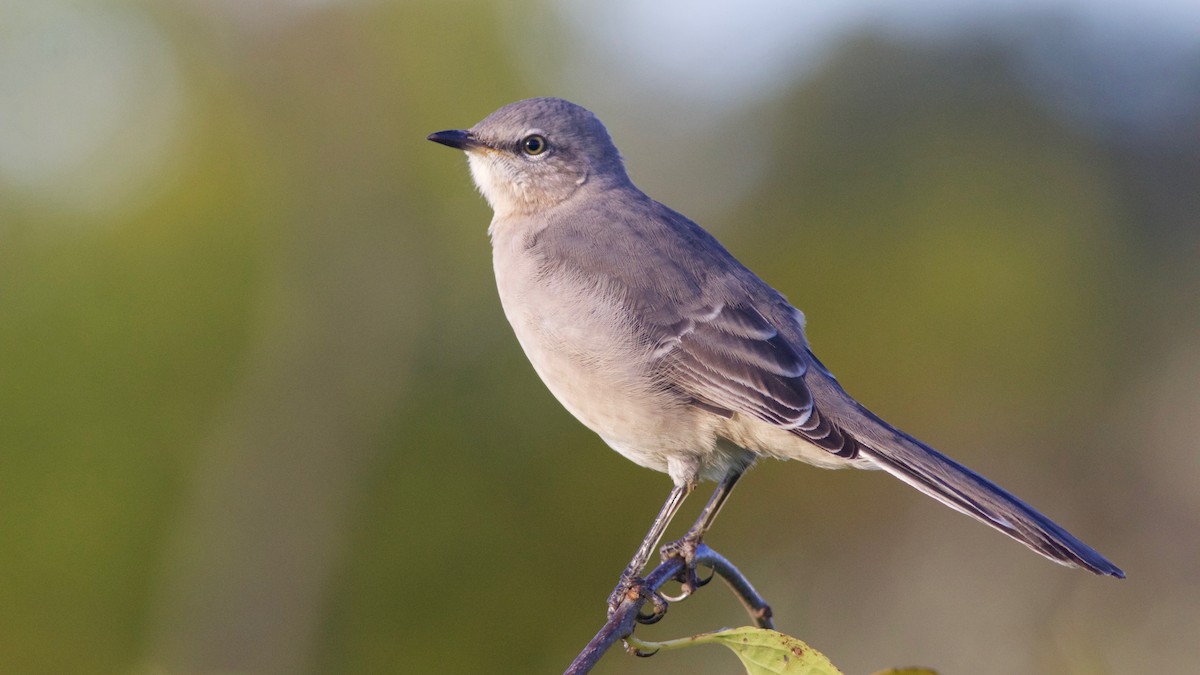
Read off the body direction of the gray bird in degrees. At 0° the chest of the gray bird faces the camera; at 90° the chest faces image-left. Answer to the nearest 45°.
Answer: approximately 90°
